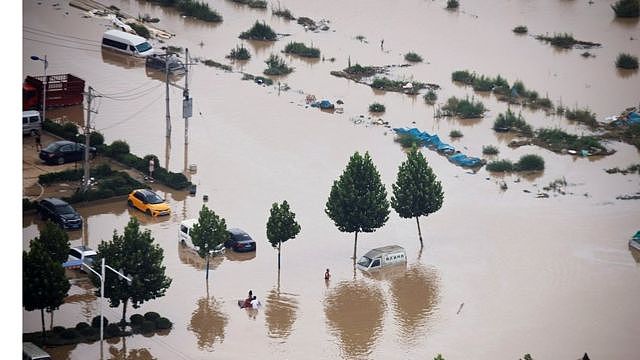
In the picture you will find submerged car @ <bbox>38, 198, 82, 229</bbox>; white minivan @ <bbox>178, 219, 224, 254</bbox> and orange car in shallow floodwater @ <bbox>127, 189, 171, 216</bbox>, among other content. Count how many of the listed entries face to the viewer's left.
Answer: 0

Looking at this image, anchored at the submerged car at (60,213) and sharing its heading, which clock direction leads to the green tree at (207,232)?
The green tree is roughly at 12 o'clock from the submerged car.

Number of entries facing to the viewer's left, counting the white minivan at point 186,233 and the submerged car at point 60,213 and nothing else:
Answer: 0

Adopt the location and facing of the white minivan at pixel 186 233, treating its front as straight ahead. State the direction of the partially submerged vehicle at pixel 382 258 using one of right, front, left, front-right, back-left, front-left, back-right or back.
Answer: front-left

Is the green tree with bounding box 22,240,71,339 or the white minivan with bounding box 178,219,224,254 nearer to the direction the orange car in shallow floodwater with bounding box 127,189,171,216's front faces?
the white minivan

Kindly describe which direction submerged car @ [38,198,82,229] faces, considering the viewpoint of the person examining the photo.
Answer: facing the viewer and to the right of the viewer

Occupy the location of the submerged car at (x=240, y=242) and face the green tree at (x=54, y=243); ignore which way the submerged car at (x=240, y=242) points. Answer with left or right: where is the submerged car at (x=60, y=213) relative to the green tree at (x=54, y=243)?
right

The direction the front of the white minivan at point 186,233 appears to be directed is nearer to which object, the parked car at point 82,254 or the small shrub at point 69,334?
the small shrub

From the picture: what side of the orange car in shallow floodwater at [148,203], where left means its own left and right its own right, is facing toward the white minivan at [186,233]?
front

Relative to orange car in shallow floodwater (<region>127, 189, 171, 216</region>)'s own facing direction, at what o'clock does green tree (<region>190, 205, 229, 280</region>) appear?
The green tree is roughly at 1 o'clock from the orange car in shallow floodwater.
